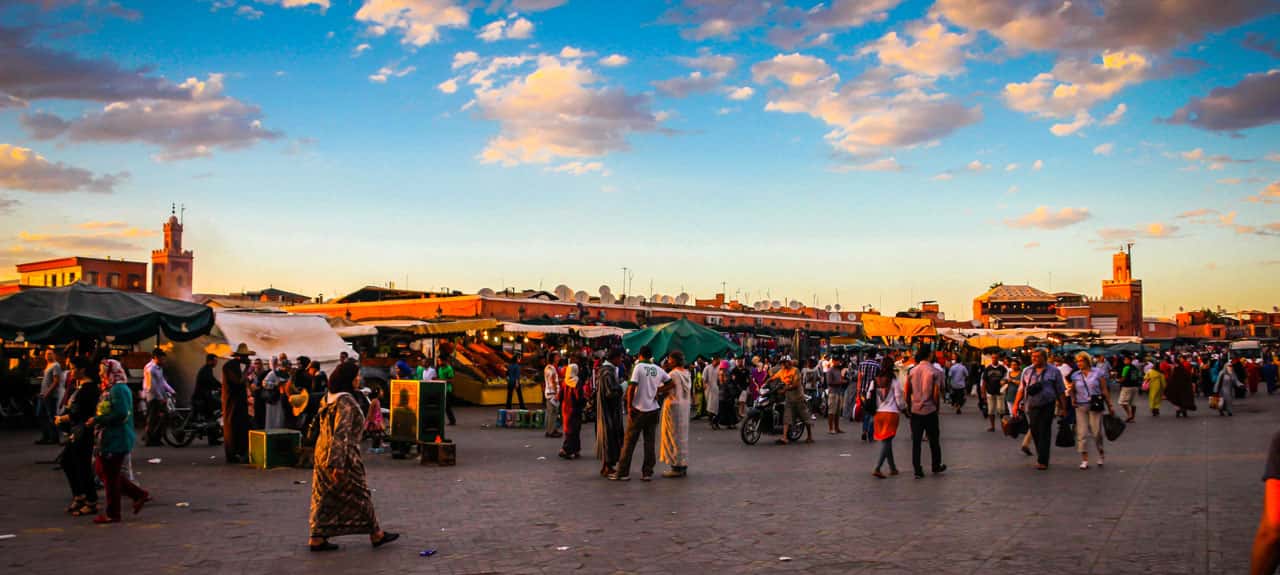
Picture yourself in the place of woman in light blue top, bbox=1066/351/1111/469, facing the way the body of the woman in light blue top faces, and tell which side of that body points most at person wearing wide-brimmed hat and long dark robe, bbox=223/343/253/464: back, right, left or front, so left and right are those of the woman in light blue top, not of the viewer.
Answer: right

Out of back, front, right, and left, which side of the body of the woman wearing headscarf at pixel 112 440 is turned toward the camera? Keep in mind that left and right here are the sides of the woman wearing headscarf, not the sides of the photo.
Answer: left

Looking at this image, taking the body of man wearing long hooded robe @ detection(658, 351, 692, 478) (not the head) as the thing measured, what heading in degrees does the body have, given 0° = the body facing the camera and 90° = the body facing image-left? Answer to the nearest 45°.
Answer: approximately 90°

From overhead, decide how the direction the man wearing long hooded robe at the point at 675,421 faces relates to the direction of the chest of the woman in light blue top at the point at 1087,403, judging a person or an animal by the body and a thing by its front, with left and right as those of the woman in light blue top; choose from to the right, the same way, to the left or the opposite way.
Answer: to the right

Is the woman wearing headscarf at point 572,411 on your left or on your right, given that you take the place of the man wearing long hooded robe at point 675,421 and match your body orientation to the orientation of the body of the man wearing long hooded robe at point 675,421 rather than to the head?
on your right

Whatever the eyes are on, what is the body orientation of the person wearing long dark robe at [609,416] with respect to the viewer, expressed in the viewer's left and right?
facing to the right of the viewer

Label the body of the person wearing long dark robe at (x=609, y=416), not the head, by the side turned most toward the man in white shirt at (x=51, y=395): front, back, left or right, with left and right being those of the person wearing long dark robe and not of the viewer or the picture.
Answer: back

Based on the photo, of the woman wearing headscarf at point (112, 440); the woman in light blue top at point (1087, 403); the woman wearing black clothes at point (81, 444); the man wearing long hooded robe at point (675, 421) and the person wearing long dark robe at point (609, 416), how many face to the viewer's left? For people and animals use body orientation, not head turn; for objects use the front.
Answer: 3

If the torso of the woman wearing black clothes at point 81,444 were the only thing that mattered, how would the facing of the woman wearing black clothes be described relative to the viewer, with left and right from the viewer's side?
facing to the left of the viewer

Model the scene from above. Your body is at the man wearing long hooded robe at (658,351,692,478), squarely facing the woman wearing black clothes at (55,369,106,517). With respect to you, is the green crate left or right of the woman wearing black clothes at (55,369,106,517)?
right

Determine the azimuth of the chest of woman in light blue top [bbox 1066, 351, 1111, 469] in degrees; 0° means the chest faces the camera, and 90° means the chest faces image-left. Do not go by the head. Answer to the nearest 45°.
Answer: approximately 0°
